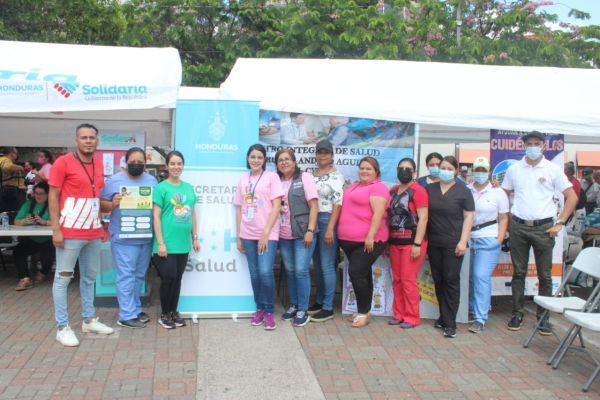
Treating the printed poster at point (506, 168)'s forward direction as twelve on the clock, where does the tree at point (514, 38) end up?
The tree is roughly at 6 o'clock from the printed poster.

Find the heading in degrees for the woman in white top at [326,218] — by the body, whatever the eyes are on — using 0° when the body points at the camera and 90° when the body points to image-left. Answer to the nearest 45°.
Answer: approximately 45°

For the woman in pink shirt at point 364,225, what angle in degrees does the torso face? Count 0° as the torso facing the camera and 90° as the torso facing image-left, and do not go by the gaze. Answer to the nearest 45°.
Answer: approximately 45°

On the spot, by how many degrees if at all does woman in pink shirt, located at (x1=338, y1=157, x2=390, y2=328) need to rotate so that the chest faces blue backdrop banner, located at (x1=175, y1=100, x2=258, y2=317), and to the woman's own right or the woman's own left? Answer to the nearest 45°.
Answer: approximately 45° to the woman's own right

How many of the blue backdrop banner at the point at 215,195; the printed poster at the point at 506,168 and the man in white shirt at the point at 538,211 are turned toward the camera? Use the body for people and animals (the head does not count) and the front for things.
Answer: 3

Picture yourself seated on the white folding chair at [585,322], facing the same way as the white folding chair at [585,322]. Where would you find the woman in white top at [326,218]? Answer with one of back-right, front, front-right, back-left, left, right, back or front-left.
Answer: front-right

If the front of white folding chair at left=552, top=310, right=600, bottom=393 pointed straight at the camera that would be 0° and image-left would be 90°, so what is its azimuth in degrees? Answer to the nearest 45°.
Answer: approximately 45°

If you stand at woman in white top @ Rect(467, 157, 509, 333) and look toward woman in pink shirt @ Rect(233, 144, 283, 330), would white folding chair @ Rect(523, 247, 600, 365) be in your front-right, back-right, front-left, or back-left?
back-left

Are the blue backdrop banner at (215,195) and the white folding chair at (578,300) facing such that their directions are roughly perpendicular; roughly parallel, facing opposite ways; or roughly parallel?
roughly perpendicular

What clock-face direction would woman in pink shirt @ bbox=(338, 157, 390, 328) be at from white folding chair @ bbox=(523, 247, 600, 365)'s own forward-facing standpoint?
The woman in pink shirt is roughly at 1 o'clock from the white folding chair.

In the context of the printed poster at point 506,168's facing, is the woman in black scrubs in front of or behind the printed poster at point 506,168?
in front

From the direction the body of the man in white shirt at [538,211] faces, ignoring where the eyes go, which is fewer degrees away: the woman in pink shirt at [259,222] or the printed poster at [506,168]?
the woman in pink shirt

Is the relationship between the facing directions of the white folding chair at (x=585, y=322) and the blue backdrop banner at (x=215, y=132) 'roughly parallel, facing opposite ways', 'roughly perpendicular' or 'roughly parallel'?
roughly perpendicular
